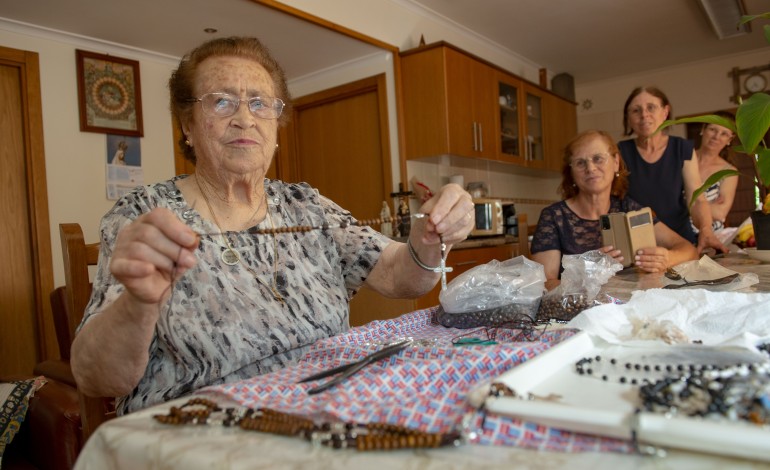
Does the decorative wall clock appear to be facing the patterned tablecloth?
yes

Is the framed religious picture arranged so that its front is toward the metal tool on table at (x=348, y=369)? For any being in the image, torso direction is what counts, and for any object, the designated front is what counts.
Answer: yes

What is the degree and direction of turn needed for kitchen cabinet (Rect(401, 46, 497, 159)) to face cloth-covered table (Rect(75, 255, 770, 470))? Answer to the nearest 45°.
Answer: approximately 45° to its right

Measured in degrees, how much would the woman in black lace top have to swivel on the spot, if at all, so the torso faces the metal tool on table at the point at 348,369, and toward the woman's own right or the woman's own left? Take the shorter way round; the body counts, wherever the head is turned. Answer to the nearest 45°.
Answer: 0° — they already face it

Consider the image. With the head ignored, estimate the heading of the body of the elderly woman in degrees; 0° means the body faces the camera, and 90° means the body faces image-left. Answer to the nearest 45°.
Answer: approximately 315°

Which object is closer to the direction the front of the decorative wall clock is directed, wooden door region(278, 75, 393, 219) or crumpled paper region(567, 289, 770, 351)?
the crumpled paper

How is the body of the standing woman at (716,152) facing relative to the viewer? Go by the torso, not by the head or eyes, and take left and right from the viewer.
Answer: facing the viewer and to the left of the viewer

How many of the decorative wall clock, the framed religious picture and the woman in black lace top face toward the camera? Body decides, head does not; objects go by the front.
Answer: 3

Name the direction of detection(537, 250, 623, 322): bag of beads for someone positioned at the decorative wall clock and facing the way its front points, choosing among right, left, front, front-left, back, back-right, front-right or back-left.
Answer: front

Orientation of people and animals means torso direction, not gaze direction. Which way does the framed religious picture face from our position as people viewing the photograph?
facing the viewer

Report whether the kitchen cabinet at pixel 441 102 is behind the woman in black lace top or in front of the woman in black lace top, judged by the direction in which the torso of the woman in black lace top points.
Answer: behind

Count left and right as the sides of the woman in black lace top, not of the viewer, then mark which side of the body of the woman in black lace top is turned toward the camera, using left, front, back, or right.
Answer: front
